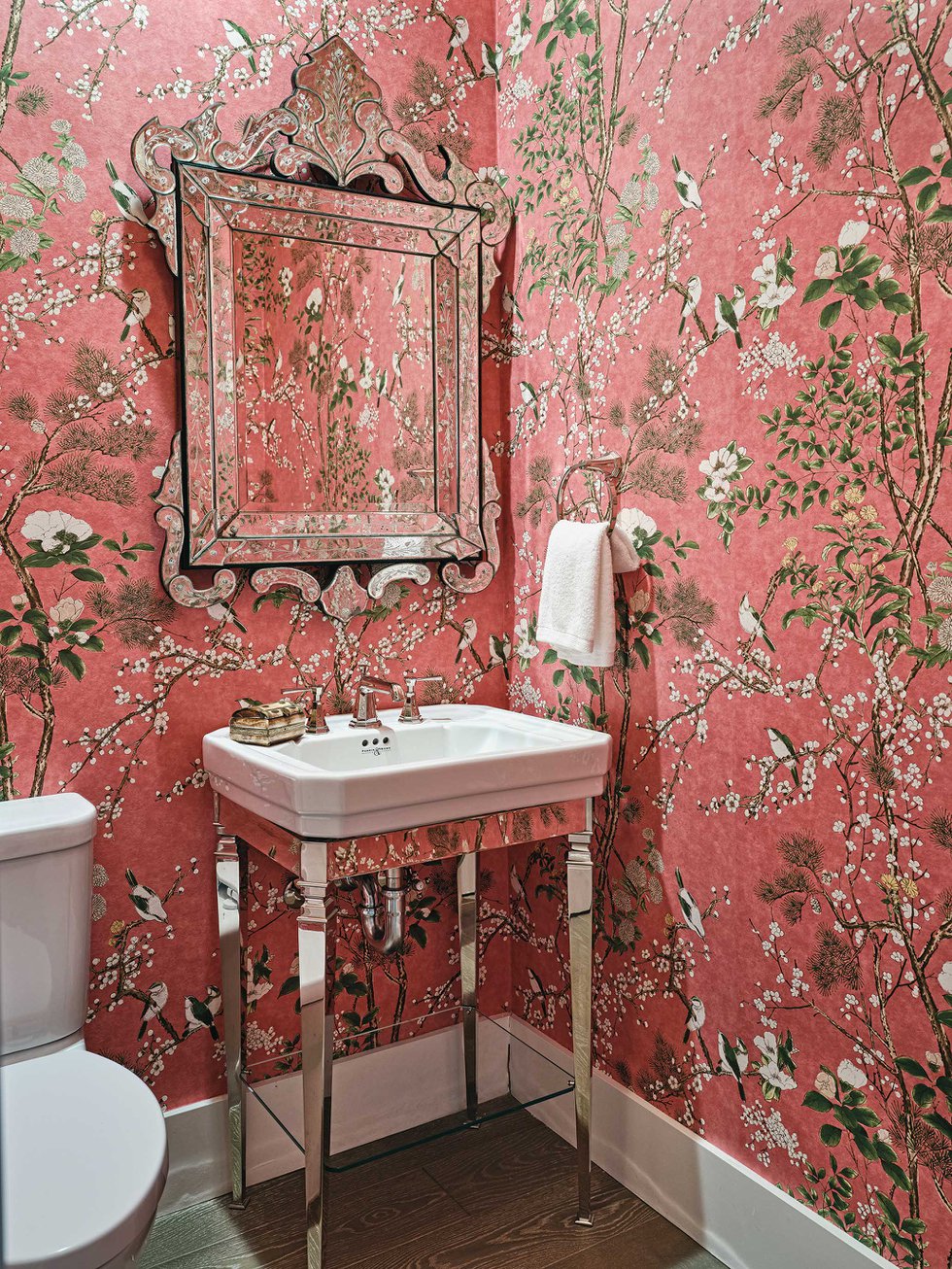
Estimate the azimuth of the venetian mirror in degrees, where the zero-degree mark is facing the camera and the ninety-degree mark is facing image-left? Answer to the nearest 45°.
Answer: approximately 315°

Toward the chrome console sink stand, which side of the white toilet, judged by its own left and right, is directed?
left

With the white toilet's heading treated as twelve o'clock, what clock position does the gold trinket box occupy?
The gold trinket box is roughly at 9 o'clock from the white toilet.

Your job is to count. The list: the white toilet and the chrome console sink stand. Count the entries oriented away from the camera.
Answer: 0

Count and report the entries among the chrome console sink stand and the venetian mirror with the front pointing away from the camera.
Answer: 0

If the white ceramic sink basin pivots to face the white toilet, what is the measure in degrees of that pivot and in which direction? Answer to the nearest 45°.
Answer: approximately 90° to its right

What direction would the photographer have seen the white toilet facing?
facing the viewer and to the right of the viewer
